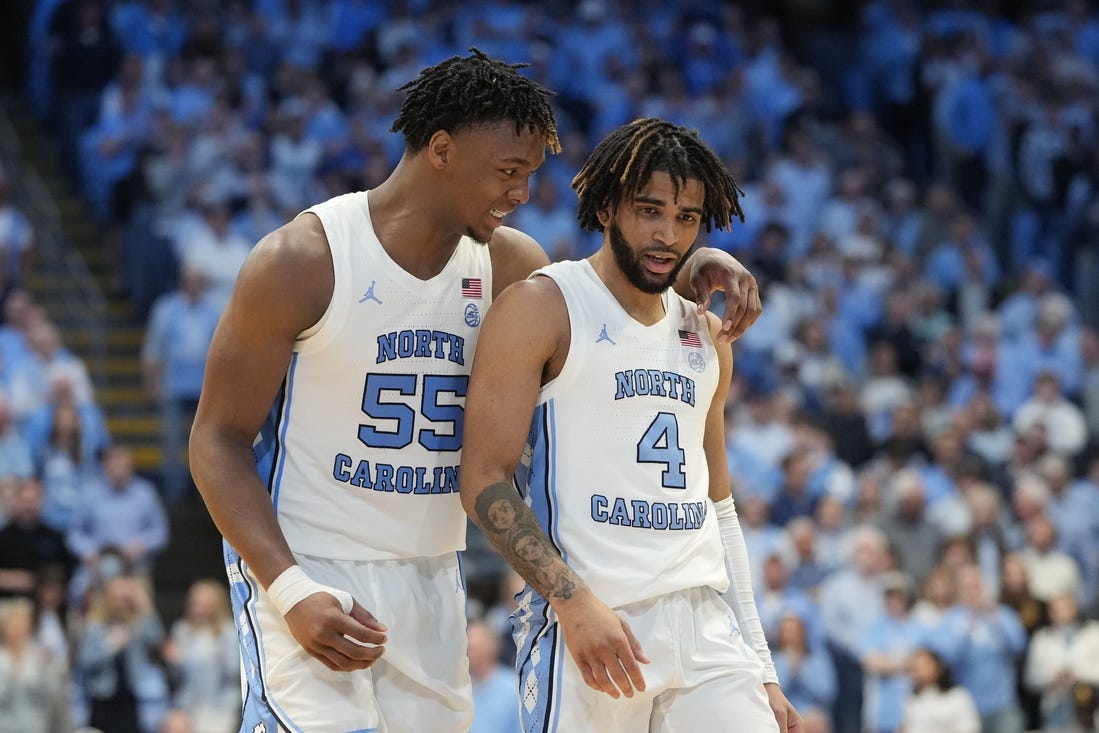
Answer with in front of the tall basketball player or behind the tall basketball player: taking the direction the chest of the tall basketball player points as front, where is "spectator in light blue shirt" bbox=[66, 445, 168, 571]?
behind

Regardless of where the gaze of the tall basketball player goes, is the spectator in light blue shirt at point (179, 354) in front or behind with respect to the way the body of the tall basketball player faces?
behind

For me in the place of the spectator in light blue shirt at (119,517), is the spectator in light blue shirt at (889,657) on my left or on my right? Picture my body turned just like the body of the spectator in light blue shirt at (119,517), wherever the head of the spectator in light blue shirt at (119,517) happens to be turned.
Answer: on my left

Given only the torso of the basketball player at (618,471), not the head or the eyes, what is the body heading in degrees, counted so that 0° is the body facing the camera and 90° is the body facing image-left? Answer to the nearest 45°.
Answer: approximately 315°

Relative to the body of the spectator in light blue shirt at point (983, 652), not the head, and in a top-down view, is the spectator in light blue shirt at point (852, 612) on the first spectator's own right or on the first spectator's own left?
on the first spectator's own right

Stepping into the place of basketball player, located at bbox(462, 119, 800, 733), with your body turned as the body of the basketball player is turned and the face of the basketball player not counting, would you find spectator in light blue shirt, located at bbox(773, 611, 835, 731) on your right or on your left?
on your left

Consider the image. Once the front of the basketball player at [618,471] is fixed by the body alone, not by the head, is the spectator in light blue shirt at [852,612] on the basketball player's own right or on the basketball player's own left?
on the basketball player's own left

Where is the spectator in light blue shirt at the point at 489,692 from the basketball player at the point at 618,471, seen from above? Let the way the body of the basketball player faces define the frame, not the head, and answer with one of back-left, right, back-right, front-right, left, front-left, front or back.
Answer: back-left

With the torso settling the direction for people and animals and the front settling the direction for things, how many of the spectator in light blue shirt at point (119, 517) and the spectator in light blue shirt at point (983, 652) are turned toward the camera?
2

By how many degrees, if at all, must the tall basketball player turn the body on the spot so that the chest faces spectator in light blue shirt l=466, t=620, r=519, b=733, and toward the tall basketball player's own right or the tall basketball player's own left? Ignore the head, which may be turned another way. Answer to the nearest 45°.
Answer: approximately 135° to the tall basketball player's own left
